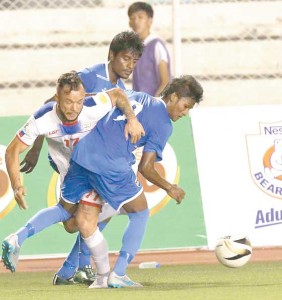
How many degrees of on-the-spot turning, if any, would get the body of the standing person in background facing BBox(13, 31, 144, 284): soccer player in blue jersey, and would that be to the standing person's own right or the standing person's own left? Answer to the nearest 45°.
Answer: approximately 45° to the standing person's own left

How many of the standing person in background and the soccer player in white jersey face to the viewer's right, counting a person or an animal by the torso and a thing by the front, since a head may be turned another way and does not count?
0

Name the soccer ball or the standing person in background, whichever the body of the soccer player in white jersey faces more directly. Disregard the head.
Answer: the soccer ball

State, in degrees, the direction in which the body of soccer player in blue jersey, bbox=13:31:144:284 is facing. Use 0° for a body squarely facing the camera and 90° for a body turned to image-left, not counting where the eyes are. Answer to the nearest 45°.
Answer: approximately 315°

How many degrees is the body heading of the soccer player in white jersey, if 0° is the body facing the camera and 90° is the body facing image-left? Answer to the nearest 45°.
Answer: approximately 0°

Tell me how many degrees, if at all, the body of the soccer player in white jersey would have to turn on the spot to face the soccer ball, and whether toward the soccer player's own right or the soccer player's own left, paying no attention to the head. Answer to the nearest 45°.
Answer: approximately 90° to the soccer player's own left
